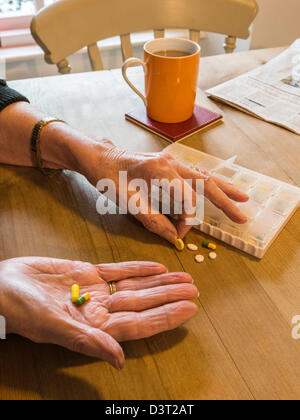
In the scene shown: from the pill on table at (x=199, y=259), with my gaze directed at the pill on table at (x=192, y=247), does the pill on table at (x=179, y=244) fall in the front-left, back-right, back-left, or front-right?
front-left

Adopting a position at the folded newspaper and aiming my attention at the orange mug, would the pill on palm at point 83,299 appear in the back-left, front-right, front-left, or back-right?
front-left

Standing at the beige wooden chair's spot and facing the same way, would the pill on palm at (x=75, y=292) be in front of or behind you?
in front

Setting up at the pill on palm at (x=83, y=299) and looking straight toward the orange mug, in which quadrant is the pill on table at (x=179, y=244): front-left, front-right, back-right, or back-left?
front-right

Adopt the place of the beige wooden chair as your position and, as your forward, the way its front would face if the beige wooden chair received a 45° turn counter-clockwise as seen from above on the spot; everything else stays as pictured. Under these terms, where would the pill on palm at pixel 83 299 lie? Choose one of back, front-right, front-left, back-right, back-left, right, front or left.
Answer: front-right

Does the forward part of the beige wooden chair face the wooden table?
yes

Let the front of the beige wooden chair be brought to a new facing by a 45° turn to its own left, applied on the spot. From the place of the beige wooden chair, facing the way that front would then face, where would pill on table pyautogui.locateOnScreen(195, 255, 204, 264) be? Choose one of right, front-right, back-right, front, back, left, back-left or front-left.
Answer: front-right

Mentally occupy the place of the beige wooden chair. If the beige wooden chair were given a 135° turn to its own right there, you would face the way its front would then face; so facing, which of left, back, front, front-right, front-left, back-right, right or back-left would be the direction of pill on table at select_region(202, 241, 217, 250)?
back-left

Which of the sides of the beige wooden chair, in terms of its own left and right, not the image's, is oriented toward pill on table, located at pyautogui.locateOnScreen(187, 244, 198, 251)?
front

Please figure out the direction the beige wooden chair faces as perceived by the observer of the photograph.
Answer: facing the viewer

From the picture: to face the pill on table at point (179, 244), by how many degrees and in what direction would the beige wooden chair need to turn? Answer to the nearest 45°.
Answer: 0° — it already faces it
